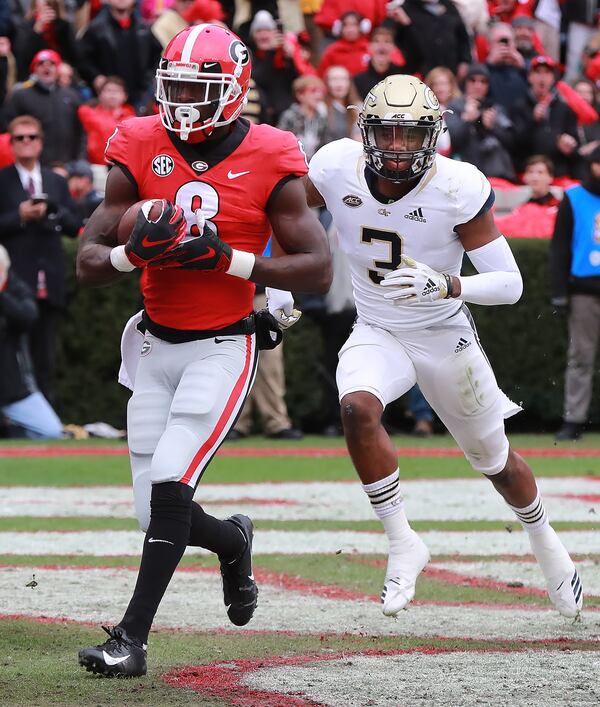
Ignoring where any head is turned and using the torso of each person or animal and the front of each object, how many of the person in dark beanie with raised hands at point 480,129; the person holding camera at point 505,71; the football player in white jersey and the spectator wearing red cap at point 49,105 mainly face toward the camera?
4

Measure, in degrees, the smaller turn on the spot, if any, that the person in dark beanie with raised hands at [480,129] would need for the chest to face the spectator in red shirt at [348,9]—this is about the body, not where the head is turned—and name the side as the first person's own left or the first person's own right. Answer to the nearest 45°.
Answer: approximately 135° to the first person's own right

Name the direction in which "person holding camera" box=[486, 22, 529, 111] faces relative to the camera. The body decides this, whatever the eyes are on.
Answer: toward the camera

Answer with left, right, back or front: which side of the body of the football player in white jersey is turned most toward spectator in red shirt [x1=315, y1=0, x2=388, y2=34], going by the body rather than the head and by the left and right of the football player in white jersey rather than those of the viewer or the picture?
back

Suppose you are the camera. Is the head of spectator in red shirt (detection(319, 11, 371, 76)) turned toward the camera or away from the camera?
toward the camera

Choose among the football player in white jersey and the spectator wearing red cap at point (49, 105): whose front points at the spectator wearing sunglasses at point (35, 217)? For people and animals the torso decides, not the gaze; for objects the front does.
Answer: the spectator wearing red cap at point (49, 105)

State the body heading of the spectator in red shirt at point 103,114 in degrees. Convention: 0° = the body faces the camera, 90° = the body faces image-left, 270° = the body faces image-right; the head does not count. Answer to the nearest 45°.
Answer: approximately 0°

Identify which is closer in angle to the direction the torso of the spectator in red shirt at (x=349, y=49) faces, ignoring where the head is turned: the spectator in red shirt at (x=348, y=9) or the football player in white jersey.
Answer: the football player in white jersey

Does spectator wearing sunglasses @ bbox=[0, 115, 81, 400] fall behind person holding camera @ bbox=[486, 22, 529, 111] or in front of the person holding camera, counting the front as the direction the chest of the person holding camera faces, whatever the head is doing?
in front

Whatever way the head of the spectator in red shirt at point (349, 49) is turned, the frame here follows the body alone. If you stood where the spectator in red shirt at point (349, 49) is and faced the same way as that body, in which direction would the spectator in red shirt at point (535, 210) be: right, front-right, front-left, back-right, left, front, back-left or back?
front-left

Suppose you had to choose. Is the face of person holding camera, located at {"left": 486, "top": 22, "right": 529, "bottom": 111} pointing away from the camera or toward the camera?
toward the camera

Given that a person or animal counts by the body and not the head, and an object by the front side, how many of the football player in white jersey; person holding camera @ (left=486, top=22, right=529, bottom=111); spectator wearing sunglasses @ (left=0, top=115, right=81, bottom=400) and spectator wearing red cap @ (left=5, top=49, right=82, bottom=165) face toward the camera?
4

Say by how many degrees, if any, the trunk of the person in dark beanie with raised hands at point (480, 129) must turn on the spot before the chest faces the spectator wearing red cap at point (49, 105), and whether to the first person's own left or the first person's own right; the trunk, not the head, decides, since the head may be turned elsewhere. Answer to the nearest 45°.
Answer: approximately 90° to the first person's own right

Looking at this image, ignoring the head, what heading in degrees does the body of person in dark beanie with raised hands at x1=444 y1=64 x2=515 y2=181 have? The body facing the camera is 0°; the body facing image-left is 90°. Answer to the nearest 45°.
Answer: approximately 0°

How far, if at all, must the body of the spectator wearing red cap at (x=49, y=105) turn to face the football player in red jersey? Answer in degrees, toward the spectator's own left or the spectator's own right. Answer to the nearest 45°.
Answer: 0° — they already face them

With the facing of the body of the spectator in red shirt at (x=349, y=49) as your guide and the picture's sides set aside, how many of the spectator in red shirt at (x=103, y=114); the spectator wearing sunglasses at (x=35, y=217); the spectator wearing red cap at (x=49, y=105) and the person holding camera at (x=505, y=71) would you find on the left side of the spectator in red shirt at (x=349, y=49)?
1

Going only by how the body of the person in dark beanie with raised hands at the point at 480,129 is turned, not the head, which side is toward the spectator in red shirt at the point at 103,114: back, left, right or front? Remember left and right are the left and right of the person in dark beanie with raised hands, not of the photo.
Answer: right

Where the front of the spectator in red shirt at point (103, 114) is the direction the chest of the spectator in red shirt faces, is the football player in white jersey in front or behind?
in front

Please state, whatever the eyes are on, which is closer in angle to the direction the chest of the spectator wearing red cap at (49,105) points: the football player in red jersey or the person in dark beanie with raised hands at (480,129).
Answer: the football player in red jersey
